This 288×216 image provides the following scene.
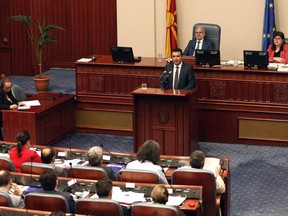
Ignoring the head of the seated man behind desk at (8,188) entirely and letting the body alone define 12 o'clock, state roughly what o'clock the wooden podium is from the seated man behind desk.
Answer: The wooden podium is roughly at 12 o'clock from the seated man behind desk.

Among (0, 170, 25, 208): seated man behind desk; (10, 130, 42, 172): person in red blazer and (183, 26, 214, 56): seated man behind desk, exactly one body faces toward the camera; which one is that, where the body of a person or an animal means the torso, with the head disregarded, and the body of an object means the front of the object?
(183, 26, 214, 56): seated man behind desk

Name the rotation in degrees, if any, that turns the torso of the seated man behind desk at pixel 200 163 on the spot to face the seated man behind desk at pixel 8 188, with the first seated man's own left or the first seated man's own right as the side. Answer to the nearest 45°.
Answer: approximately 90° to the first seated man's own left

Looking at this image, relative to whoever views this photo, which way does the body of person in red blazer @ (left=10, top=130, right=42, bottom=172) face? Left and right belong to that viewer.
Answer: facing away from the viewer and to the right of the viewer

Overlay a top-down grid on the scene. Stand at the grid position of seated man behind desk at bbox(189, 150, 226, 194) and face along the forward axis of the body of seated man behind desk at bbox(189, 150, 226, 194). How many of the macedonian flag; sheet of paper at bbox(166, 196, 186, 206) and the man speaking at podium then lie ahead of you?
2

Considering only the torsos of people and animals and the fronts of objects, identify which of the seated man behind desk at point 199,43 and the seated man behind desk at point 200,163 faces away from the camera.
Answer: the seated man behind desk at point 200,163

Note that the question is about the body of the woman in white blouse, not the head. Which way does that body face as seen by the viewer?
away from the camera

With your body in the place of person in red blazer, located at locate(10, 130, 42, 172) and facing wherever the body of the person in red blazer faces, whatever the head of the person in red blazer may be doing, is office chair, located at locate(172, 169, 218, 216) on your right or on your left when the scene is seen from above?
on your right

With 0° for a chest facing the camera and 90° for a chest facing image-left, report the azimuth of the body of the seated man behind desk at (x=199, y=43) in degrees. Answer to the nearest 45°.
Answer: approximately 0°

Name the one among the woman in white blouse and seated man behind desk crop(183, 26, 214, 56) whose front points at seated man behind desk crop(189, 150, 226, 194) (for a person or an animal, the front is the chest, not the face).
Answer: seated man behind desk crop(183, 26, 214, 56)

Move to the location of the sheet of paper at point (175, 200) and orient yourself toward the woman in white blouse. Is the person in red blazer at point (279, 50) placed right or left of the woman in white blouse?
right

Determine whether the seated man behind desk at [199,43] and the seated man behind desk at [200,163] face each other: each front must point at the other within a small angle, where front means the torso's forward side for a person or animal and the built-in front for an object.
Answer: yes

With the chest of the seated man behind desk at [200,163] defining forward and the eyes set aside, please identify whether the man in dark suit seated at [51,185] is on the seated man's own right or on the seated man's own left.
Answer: on the seated man's own left

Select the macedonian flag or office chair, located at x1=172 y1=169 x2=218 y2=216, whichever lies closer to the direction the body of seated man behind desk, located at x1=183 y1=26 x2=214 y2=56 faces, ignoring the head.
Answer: the office chair

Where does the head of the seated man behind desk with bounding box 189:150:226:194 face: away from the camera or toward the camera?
away from the camera

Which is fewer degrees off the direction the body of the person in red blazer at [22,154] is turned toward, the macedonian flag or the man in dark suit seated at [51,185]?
the macedonian flag

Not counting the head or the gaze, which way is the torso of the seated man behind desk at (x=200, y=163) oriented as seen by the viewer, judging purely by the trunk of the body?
away from the camera
